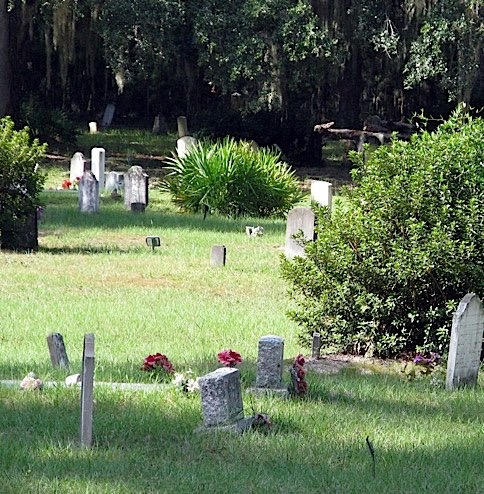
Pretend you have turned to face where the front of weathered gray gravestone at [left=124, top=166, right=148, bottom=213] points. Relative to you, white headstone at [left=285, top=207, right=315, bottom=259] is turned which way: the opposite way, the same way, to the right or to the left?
the same way

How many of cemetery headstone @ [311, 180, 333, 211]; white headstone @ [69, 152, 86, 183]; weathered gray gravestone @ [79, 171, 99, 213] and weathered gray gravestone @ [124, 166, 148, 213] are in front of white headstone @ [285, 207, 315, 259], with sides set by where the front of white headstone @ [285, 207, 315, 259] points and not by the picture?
0

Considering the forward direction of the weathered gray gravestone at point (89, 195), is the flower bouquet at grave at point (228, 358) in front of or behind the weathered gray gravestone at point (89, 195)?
in front

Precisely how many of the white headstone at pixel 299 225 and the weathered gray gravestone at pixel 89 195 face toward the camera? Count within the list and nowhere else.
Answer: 2

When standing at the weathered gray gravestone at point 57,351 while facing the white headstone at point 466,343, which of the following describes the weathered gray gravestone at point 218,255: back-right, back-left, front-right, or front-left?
front-left

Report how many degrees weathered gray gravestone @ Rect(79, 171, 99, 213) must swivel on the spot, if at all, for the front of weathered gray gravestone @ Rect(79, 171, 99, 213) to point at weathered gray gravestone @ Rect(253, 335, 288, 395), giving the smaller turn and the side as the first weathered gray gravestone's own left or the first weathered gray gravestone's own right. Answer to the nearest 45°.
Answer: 0° — it already faces it

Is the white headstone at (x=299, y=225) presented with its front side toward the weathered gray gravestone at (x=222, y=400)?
yes

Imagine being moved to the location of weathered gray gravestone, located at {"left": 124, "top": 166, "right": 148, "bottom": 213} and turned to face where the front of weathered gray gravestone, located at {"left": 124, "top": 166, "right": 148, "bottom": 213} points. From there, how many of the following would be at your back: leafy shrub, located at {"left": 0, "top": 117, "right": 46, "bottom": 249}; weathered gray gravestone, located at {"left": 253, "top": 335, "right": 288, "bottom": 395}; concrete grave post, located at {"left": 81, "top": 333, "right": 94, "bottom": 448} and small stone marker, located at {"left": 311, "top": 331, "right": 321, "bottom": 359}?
0

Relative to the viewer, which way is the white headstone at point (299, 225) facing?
toward the camera

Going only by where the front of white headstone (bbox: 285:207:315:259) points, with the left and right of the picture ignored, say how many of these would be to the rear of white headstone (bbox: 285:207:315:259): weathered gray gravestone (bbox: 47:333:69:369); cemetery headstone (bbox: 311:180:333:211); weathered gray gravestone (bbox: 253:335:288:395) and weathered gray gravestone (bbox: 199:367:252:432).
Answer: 1

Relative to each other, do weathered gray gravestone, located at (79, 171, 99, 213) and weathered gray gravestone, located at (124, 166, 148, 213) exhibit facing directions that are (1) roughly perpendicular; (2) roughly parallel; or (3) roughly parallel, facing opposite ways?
roughly parallel

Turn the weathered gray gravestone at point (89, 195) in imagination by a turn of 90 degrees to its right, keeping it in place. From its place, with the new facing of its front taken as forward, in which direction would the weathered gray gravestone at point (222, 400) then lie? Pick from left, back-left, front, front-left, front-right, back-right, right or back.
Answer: left

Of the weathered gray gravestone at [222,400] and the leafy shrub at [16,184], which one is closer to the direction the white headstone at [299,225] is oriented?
the weathered gray gravestone

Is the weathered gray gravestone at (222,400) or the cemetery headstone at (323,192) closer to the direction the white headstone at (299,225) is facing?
the weathered gray gravestone

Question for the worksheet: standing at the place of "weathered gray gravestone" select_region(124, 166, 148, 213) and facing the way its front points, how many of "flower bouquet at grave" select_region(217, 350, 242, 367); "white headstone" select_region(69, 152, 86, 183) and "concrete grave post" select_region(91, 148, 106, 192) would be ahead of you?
1

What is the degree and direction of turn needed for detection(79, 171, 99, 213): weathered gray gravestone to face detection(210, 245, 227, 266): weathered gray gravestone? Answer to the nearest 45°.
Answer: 0° — it already faces it

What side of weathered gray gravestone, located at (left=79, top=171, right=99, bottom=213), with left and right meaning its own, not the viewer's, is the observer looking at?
front

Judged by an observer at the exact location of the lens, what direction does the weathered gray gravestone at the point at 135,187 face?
facing the viewer

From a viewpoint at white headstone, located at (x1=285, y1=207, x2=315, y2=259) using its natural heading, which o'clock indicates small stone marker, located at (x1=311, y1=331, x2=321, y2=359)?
The small stone marker is roughly at 12 o'clock from the white headstone.
